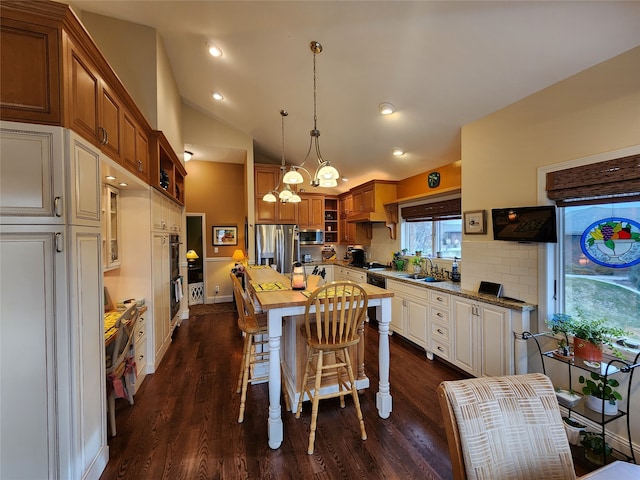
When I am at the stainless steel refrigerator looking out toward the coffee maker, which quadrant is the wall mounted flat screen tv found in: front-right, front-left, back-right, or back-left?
front-right

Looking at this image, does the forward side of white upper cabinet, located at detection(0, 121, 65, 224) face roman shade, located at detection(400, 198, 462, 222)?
no

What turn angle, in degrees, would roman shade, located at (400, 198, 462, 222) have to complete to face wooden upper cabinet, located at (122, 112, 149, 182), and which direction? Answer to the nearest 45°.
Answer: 0° — it already faces it

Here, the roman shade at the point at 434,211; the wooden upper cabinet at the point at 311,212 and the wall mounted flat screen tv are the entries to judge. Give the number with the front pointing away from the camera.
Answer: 0

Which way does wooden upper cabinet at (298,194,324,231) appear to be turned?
toward the camera

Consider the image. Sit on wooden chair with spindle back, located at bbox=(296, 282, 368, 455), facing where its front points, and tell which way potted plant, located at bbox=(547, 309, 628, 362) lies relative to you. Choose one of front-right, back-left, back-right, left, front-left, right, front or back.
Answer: right

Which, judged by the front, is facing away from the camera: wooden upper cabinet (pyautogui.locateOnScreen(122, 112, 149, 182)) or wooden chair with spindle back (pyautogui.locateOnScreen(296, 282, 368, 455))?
the wooden chair with spindle back

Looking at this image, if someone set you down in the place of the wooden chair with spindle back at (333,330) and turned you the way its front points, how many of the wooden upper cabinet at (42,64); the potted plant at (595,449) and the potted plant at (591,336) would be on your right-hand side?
2

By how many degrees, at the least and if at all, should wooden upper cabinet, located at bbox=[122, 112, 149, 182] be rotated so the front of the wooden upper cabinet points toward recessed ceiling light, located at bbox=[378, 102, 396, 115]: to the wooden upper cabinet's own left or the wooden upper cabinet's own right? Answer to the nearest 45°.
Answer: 0° — it already faces it

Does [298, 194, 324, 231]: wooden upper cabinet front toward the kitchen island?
yes

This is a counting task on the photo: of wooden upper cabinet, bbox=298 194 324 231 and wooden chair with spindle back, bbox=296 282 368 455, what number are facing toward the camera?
1

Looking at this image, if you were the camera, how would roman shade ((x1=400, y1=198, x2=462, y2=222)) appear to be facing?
facing the viewer and to the left of the viewer

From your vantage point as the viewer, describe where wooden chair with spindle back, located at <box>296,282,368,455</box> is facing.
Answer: facing away from the viewer

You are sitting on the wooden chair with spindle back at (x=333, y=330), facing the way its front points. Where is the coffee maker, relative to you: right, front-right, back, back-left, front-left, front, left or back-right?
front

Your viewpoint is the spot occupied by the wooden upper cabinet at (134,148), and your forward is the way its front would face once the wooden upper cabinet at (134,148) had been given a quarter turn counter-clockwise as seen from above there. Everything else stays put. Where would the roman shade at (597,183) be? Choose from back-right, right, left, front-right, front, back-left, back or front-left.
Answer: right

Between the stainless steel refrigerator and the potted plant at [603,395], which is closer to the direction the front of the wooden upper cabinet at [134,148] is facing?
the potted plant

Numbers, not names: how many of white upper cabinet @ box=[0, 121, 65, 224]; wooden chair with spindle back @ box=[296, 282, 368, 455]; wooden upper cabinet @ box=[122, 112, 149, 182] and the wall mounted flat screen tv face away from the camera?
1

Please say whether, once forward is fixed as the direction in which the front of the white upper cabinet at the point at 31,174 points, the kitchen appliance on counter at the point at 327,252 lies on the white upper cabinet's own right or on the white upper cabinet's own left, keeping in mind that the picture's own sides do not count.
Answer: on the white upper cabinet's own left
